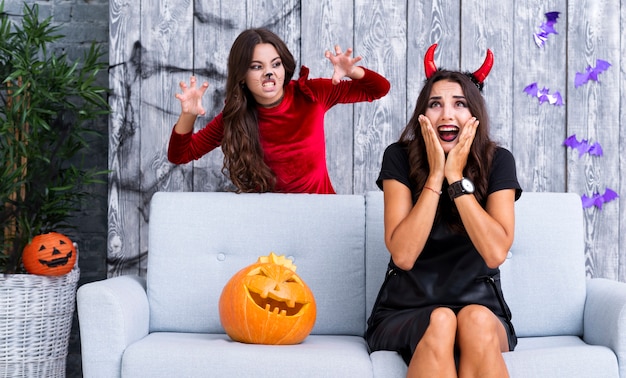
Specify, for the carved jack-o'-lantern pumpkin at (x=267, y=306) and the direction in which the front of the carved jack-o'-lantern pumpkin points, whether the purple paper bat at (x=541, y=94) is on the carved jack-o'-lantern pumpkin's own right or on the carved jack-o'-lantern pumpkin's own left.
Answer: on the carved jack-o'-lantern pumpkin's own left

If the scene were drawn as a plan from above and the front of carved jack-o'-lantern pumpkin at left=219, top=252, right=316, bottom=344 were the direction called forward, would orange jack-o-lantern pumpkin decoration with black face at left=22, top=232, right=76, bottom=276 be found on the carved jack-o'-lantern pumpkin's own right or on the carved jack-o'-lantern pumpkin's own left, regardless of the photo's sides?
on the carved jack-o'-lantern pumpkin's own right

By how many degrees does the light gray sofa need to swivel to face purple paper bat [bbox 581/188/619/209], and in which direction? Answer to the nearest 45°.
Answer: approximately 135° to its left

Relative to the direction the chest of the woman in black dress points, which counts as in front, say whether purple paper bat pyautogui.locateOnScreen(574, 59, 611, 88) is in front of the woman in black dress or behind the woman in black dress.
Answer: behind

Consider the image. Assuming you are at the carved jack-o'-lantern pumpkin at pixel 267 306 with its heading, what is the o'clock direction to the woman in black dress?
The woman in black dress is roughly at 9 o'clock from the carved jack-o'-lantern pumpkin.

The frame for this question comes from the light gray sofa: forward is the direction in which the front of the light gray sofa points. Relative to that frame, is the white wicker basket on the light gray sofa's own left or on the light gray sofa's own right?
on the light gray sofa's own right

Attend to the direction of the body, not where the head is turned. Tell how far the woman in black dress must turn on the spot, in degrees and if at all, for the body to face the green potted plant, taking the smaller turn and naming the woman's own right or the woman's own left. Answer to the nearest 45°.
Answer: approximately 90° to the woman's own right
